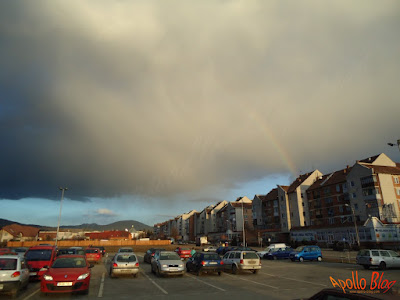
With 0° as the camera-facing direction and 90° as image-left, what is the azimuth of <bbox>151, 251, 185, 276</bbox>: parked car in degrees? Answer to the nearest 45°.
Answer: approximately 315°

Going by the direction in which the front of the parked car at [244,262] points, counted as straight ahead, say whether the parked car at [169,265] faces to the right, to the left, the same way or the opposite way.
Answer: the opposite way

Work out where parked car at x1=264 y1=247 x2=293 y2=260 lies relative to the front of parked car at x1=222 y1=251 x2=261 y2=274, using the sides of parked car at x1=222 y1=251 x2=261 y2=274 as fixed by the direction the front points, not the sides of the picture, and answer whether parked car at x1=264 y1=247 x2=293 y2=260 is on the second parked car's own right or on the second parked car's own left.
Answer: on the second parked car's own right

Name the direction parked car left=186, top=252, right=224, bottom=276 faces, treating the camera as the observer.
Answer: facing away from the viewer and to the left of the viewer

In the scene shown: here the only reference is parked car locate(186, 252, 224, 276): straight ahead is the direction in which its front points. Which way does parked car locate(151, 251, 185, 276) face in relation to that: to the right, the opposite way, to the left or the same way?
the opposite way
